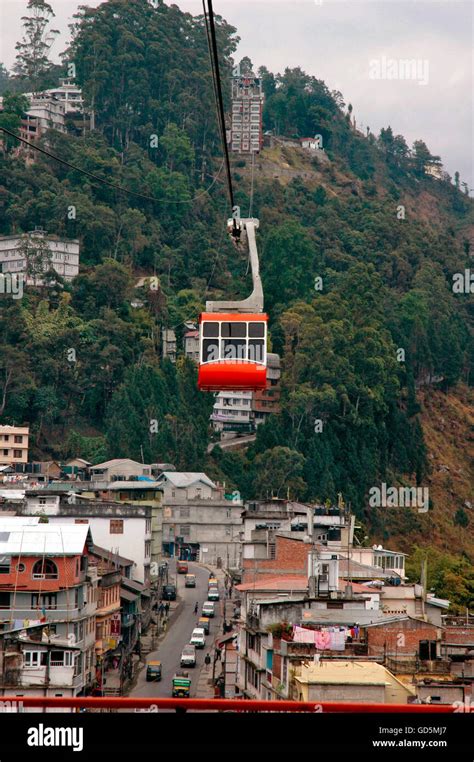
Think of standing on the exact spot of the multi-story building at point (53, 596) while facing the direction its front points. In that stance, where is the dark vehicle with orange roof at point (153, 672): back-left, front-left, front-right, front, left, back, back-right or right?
back-left

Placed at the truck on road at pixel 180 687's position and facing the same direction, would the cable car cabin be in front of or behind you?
in front

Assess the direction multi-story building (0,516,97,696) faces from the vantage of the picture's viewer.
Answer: facing the viewer

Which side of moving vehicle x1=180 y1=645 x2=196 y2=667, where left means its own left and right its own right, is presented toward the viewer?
front

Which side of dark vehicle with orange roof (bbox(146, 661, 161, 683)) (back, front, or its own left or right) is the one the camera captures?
back

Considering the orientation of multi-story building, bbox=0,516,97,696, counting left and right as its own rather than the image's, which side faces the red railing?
front
